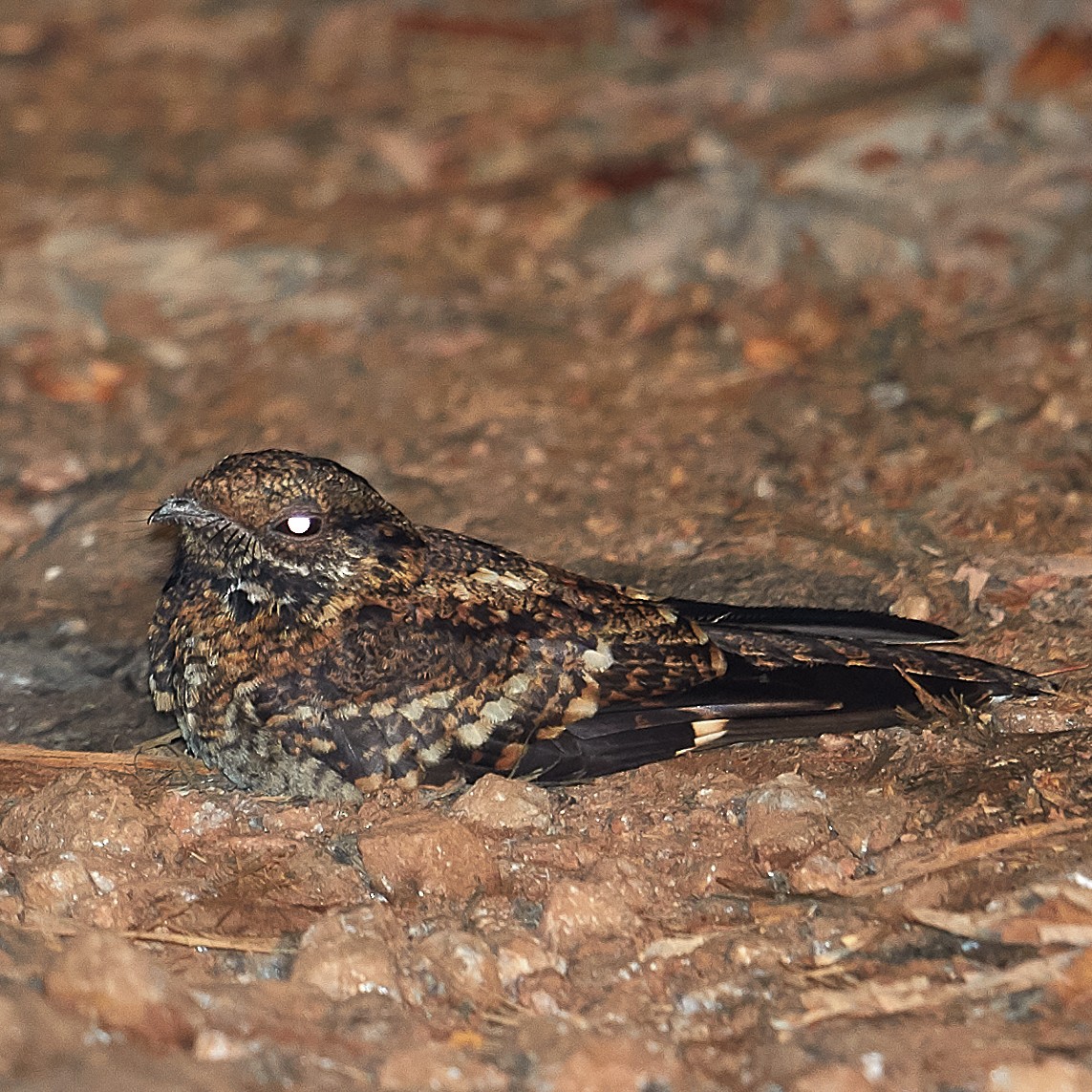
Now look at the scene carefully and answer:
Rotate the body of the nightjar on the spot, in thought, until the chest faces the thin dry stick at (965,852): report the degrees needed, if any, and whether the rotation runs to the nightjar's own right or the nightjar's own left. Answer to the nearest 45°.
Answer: approximately 135° to the nightjar's own left

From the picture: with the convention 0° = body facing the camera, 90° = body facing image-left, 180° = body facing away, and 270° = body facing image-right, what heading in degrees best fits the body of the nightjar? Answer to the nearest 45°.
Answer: approximately 90°

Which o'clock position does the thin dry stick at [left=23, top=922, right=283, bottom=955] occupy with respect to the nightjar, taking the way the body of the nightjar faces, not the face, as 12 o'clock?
The thin dry stick is roughly at 10 o'clock from the nightjar.

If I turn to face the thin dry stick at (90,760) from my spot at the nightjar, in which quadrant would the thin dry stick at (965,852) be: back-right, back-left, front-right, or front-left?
back-left
